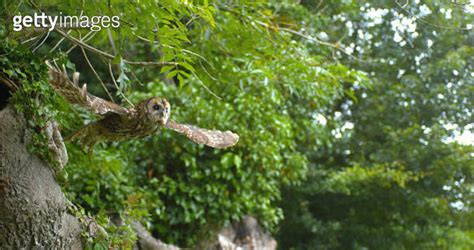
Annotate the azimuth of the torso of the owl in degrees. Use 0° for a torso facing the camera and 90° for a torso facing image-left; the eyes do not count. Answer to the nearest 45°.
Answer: approximately 315°
